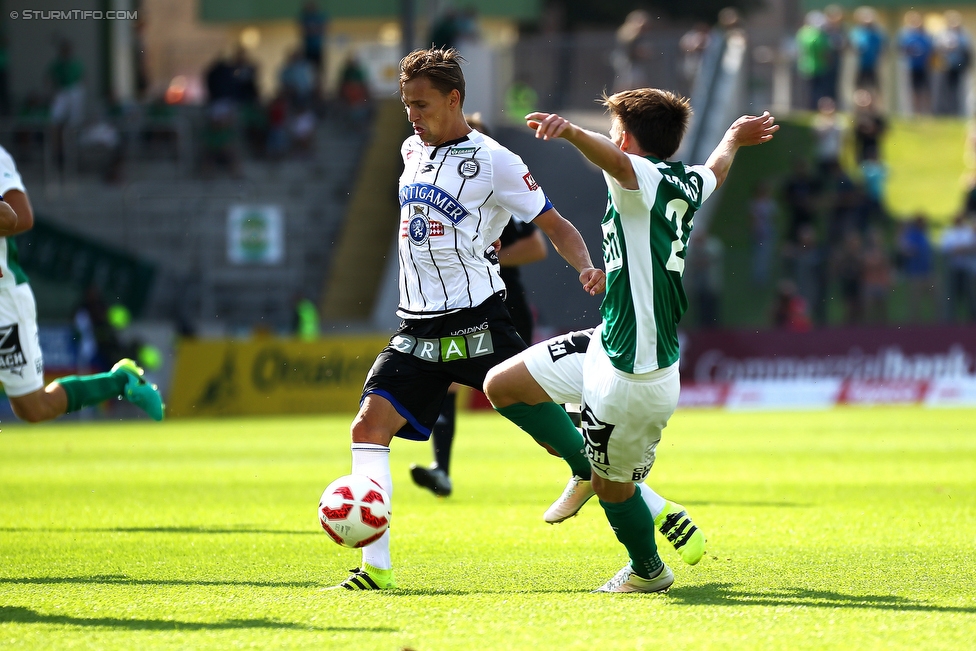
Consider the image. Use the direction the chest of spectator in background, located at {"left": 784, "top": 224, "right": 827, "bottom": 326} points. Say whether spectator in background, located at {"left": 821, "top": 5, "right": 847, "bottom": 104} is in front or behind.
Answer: behind

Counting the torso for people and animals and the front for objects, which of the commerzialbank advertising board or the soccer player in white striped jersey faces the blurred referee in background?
the commerzialbank advertising board

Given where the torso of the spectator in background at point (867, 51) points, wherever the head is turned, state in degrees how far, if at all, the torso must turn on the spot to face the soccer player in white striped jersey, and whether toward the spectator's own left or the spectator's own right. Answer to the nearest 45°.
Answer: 0° — they already face them

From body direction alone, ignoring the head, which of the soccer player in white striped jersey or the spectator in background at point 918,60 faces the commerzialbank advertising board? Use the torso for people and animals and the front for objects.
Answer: the spectator in background

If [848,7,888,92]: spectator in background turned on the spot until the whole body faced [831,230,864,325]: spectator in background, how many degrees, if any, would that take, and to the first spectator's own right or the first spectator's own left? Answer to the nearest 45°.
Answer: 0° — they already face them

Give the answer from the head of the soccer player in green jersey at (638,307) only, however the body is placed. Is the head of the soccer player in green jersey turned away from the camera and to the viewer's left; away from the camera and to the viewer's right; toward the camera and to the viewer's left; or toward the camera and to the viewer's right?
away from the camera and to the viewer's left

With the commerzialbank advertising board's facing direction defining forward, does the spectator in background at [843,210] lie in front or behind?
behind

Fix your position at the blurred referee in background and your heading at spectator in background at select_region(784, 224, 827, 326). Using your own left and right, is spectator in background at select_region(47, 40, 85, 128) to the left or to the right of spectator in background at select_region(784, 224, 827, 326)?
left

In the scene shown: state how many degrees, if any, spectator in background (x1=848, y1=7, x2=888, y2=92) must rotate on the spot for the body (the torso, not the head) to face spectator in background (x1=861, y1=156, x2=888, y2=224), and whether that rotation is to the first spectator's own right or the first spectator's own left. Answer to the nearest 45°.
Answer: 0° — they already face them

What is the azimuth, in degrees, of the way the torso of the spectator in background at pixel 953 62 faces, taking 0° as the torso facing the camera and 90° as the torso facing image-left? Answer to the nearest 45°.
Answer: approximately 0°

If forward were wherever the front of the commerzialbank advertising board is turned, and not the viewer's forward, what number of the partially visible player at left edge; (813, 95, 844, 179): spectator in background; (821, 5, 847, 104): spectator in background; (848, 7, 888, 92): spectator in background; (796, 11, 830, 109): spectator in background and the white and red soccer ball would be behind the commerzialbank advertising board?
4

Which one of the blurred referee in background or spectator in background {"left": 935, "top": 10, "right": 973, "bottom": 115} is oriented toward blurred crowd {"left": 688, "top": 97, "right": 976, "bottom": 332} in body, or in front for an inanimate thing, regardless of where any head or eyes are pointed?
the spectator in background

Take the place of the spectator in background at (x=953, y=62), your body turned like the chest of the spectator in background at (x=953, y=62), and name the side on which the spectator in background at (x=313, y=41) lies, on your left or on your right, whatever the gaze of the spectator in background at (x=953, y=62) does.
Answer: on your right
